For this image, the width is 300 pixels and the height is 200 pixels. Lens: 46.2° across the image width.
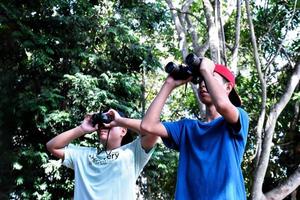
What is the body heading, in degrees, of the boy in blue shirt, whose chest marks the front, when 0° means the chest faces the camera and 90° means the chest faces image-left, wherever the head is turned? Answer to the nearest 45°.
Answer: approximately 45°

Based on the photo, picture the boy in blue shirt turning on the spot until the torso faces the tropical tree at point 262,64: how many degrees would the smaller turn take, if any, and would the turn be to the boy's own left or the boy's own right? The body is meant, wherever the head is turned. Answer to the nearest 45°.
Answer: approximately 135° to the boy's own right
